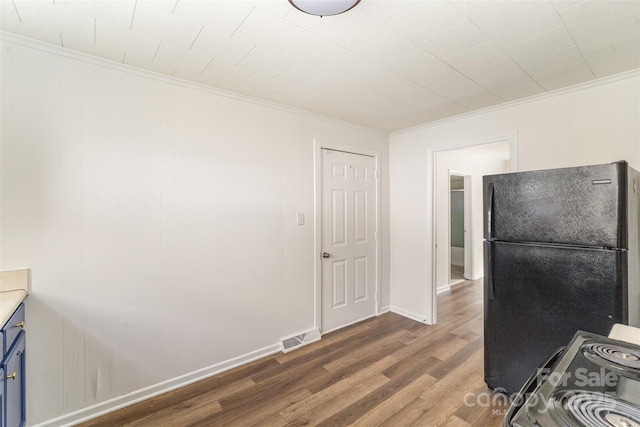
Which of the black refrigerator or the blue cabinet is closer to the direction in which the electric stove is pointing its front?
the blue cabinet

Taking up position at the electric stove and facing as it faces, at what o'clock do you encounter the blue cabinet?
The blue cabinet is roughly at 11 o'clock from the electric stove.

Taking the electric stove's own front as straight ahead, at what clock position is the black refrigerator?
The black refrigerator is roughly at 3 o'clock from the electric stove.

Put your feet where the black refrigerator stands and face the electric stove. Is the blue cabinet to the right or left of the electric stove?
right

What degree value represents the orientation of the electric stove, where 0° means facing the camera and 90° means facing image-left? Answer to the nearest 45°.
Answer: approximately 90°

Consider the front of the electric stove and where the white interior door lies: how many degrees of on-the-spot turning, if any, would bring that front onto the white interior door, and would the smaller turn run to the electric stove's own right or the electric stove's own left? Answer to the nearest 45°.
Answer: approximately 45° to the electric stove's own right
